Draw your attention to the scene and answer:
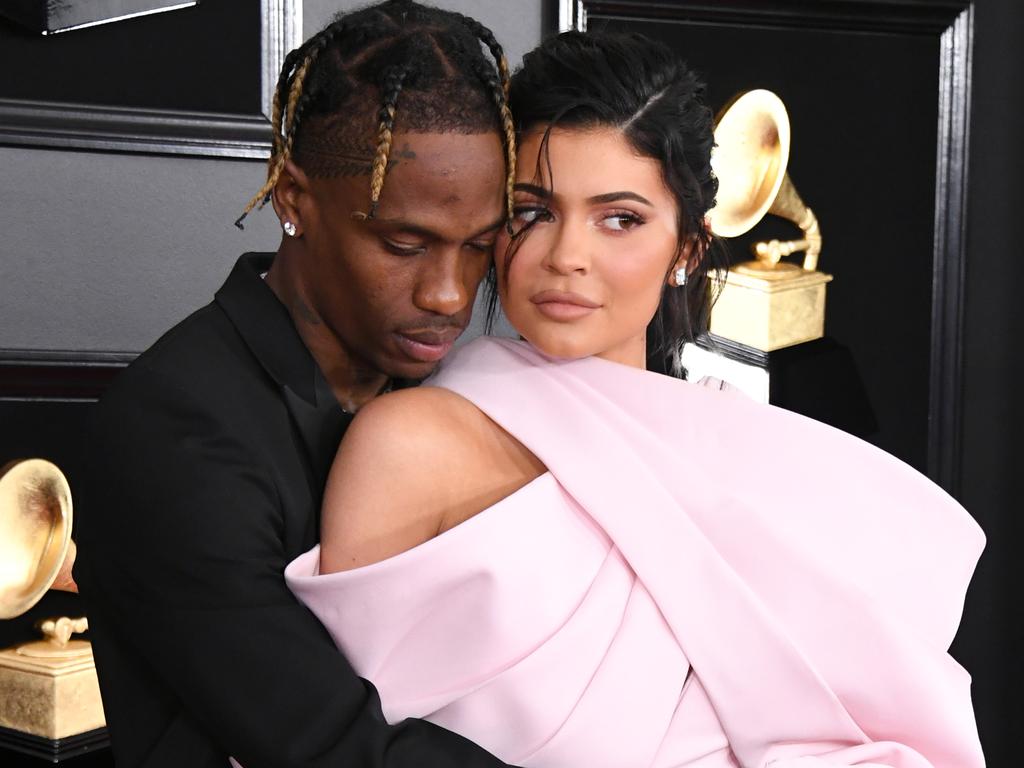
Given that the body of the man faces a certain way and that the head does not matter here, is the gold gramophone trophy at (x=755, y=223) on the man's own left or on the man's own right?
on the man's own left

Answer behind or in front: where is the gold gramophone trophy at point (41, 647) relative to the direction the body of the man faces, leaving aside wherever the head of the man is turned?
behind

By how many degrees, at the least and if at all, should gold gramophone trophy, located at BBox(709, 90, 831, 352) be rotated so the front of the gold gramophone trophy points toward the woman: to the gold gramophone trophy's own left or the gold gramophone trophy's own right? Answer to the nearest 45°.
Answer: approximately 45° to the gold gramophone trophy's own left

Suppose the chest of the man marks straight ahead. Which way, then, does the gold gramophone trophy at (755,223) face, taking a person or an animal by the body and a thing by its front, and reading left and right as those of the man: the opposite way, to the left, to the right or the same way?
to the right
